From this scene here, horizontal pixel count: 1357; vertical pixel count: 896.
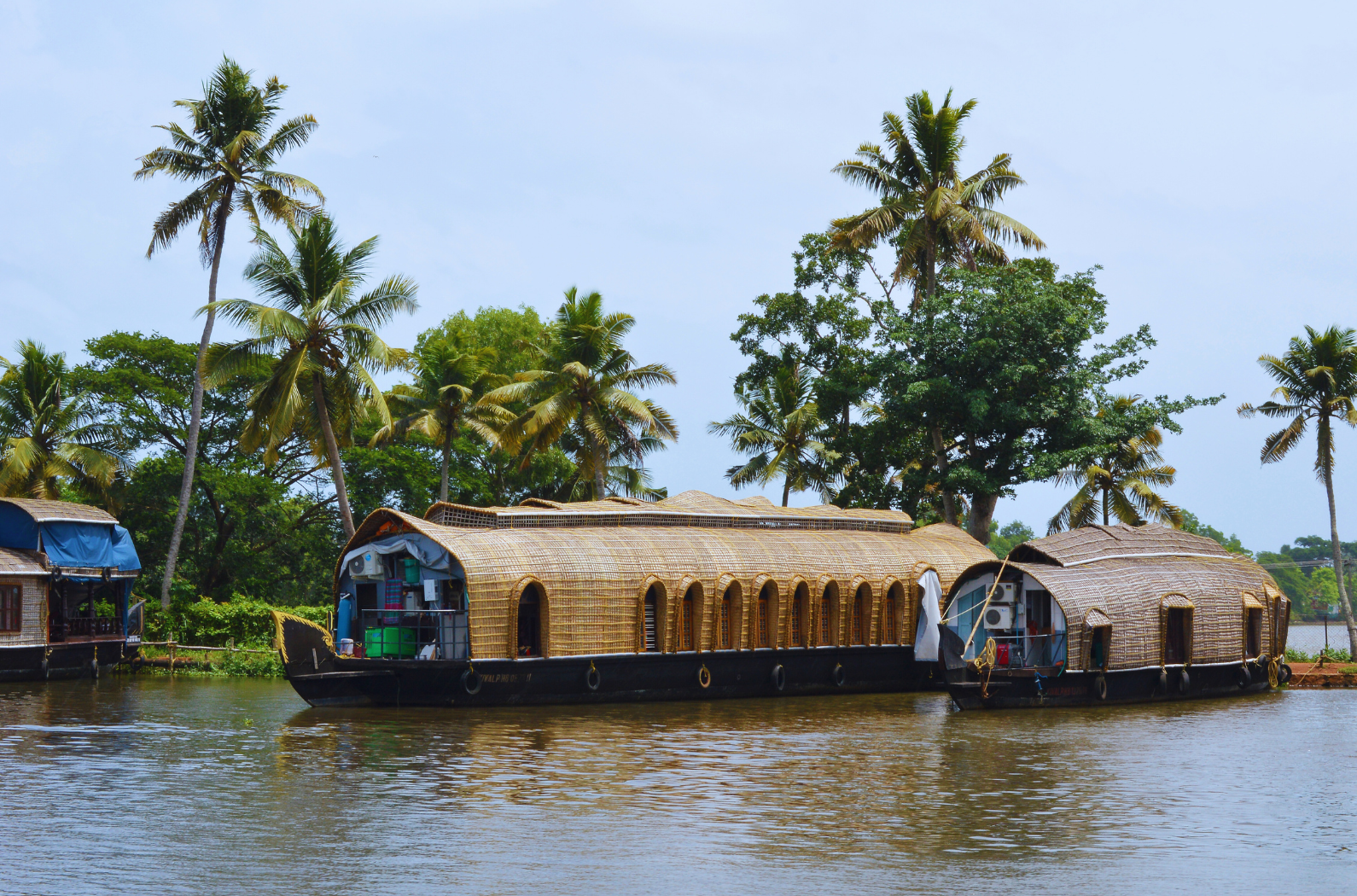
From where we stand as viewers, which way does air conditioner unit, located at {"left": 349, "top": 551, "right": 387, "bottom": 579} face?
facing the viewer and to the left of the viewer

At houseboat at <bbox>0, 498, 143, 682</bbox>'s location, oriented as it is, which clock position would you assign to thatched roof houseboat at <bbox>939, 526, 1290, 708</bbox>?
The thatched roof houseboat is roughly at 1 o'clock from the houseboat.

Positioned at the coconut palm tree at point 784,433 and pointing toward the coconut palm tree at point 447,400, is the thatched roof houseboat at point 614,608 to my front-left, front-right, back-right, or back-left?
front-left

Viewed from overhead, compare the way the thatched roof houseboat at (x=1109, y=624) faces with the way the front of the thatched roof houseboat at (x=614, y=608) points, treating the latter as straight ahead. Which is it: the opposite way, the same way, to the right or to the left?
the same way

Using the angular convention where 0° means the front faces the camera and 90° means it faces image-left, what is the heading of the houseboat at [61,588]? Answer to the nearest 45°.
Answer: approximately 270°

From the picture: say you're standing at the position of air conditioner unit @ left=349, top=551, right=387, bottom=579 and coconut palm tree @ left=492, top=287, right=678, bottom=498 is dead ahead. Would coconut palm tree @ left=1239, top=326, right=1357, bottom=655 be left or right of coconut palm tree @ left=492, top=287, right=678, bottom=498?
right

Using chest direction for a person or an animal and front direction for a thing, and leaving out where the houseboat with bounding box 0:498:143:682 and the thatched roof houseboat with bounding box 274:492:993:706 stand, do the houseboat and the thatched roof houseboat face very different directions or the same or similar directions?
same or similar directions
